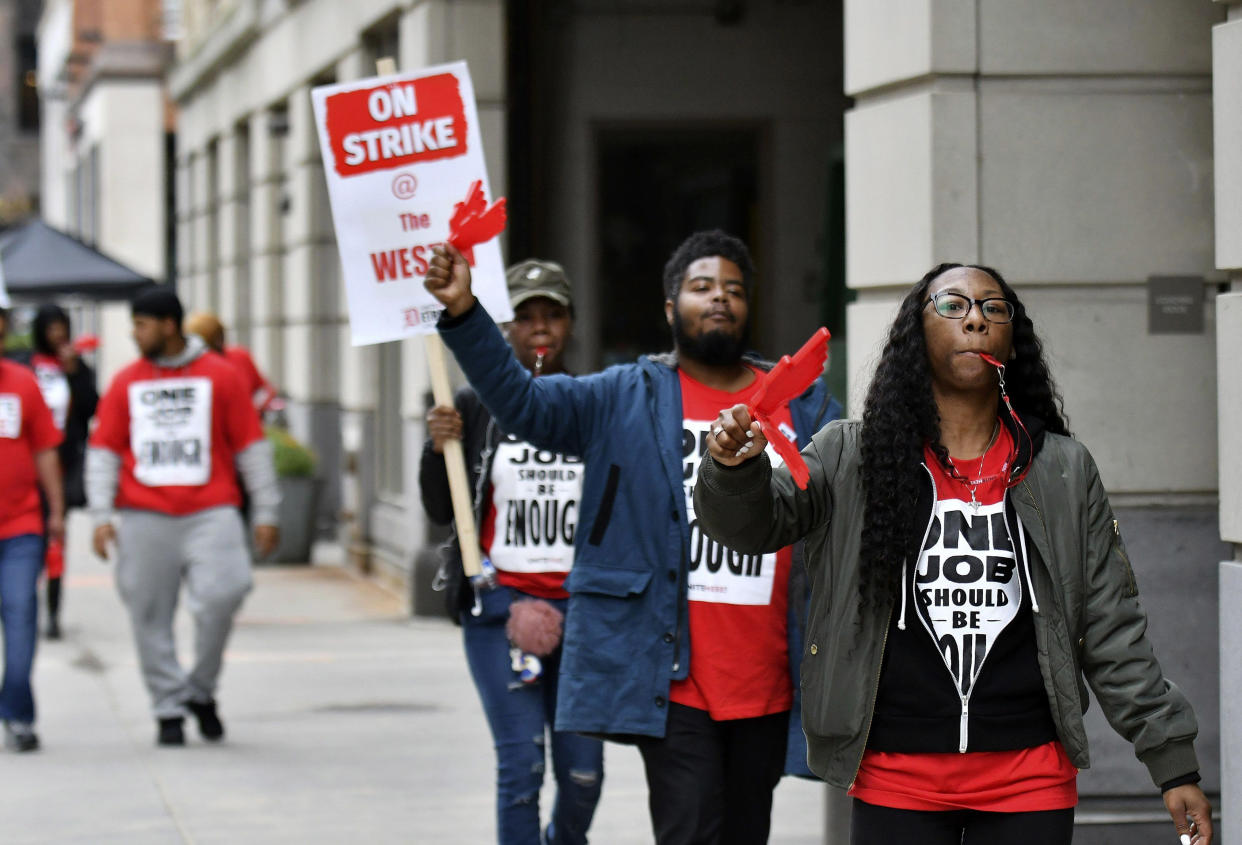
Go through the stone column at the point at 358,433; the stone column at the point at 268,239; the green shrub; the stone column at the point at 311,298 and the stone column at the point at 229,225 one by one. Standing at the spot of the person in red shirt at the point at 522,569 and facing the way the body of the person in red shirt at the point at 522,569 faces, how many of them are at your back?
5

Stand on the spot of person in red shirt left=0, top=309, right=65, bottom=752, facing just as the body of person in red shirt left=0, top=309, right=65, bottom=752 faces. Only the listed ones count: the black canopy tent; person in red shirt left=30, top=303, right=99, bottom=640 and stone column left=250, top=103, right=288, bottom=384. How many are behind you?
3

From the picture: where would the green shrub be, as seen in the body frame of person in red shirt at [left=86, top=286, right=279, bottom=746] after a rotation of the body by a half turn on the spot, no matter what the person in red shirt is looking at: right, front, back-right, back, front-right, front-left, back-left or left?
front

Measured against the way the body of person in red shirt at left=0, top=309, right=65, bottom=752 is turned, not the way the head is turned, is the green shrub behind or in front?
behind

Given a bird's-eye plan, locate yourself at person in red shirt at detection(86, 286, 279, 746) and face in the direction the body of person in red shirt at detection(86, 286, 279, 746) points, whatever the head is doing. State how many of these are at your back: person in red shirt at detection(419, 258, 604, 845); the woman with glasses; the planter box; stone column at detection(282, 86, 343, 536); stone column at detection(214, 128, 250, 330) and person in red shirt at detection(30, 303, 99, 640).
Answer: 4

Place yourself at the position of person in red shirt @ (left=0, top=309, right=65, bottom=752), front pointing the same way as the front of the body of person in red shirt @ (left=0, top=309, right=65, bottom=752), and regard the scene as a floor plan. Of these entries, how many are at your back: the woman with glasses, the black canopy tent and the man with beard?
1

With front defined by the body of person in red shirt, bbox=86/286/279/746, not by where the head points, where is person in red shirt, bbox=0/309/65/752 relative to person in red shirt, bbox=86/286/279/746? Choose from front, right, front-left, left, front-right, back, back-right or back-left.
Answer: right

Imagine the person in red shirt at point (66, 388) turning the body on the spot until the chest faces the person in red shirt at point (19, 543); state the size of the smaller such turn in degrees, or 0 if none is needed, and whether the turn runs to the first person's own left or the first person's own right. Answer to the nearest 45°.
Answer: approximately 45° to the first person's own right

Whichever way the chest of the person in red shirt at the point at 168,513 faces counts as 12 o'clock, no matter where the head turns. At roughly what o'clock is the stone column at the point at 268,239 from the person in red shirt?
The stone column is roughly at 6 o'clock from the person in red shirt.

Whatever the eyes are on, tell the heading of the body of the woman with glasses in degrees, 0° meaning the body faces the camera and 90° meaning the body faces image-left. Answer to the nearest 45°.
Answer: approximately 0°

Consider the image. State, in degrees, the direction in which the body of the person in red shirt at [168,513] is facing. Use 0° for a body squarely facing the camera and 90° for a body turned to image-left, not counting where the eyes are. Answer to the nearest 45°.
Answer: approximately 0°

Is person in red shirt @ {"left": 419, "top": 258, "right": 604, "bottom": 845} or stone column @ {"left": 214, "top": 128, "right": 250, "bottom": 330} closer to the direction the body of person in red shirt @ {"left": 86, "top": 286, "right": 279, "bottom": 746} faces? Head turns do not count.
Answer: the person in red shirt

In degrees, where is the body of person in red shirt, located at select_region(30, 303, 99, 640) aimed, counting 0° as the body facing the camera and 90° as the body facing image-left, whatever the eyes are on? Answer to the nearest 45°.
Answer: approximately 315°
